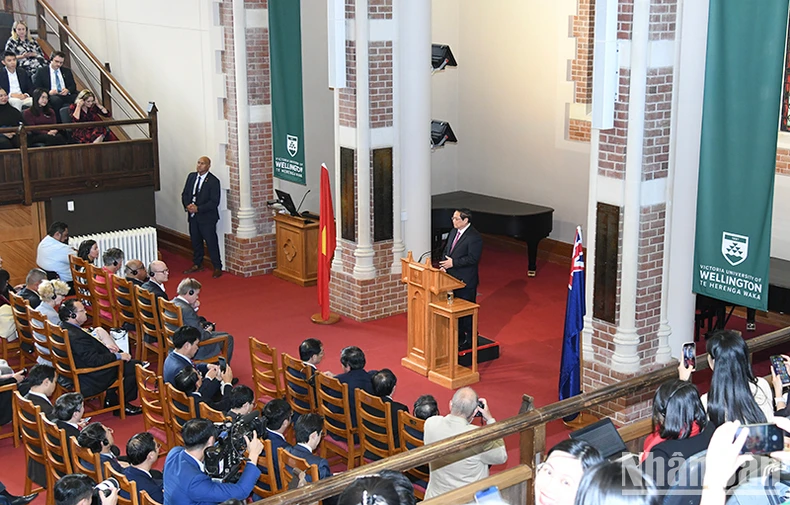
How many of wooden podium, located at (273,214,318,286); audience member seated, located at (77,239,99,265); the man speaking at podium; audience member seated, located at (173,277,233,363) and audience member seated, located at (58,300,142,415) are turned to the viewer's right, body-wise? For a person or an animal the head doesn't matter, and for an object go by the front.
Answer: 3

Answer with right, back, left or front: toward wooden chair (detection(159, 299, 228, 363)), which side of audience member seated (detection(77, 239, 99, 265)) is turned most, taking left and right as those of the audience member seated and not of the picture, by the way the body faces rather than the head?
right

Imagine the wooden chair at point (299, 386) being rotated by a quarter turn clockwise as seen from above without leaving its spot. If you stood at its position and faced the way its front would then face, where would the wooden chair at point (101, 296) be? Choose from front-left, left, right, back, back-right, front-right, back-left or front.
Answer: back

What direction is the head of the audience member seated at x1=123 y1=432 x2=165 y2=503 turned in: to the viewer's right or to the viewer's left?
to the viewer's right

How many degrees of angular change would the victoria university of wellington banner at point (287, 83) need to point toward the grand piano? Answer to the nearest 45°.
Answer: approximately 90° to its left

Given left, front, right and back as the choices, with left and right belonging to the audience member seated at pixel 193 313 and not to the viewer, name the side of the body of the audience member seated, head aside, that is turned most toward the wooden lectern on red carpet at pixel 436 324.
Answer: front

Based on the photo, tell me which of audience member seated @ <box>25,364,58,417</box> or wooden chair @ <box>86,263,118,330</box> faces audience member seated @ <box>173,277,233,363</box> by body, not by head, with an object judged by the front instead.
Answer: audience member seated @ <box>25,364,58,417</box>

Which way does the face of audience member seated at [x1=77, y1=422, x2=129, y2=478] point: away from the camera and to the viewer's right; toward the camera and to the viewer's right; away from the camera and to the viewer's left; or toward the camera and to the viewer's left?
away from the camera and to the viewer's right

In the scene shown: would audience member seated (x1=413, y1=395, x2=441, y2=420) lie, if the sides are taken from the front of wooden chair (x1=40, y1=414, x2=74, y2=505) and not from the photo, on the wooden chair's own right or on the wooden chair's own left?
on the wooden chair's own right

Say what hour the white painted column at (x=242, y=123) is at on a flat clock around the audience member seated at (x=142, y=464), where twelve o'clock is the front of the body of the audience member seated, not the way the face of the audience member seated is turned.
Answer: The white painted column is roughly at 11 o'clock from the audience member seated.

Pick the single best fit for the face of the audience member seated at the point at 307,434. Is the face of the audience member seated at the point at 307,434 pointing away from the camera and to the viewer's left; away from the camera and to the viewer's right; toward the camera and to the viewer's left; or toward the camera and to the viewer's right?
away from the camera and to the viewer's right

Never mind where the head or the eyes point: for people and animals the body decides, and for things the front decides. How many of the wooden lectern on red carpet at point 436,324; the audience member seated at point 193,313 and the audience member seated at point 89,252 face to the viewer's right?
2

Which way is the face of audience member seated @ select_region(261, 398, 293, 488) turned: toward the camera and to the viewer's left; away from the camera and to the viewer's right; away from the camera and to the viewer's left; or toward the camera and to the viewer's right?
away from the camera and to the viewer's right

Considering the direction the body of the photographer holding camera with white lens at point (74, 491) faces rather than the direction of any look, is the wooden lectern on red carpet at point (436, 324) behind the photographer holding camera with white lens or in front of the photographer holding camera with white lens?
in front

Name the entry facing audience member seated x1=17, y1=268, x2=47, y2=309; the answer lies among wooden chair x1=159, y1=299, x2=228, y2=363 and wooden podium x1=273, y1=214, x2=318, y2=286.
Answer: the wooden podium

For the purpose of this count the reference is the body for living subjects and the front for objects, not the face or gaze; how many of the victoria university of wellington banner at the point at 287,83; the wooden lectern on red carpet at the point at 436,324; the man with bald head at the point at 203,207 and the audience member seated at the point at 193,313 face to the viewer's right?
1

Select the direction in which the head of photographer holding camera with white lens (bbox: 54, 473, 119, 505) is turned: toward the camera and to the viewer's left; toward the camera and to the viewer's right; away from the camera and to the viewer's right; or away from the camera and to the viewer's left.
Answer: away from the camera and to the viewer's right

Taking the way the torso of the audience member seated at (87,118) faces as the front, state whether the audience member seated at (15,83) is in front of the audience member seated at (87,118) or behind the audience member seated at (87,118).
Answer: behind
